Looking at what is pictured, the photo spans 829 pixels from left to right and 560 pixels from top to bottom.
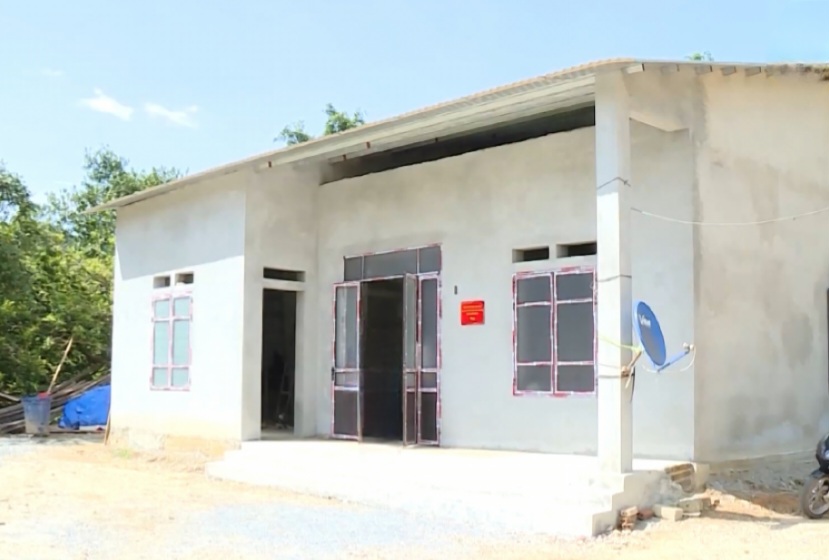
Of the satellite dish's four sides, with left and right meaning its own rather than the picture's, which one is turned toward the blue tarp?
back

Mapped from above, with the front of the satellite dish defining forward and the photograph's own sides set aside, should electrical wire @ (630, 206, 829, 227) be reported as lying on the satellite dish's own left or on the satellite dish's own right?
on the satellite dish's own left

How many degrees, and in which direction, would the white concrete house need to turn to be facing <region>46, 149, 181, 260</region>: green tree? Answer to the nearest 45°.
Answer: approximately 90° to its right

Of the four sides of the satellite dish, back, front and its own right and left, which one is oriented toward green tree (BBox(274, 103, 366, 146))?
back

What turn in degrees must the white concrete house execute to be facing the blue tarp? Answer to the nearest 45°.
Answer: approximately 90° to its right

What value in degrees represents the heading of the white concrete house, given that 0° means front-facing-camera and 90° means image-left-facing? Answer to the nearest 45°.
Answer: approximately 45°

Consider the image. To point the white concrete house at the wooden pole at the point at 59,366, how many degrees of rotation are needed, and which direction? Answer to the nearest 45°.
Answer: approximately 90° to its right

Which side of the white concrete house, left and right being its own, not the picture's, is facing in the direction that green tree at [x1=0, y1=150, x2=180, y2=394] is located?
right

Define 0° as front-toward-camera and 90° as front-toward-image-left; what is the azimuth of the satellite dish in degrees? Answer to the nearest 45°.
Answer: approximately 315°

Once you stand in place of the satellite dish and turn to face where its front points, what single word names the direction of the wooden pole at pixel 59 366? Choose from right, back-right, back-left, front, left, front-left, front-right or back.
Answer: back
